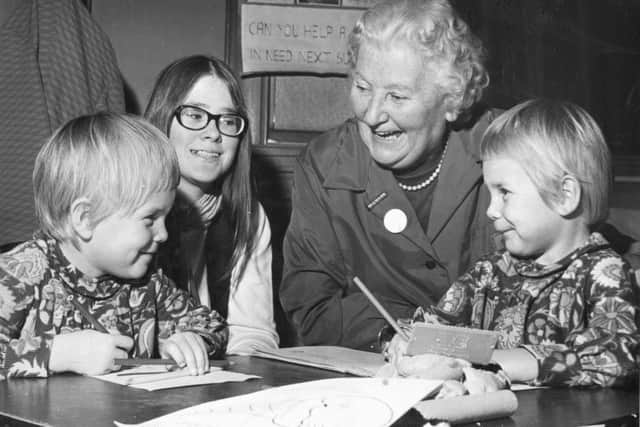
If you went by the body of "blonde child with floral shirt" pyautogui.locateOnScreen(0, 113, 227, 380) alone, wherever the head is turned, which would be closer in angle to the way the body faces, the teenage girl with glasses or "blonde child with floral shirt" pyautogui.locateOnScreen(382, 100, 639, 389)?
the blonde child with floral shirt

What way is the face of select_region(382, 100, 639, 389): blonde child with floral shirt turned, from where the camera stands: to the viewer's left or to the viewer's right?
to the viewer's left

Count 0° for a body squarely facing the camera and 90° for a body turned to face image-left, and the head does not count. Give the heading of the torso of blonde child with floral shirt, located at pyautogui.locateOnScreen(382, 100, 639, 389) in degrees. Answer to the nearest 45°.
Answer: approximately 45°

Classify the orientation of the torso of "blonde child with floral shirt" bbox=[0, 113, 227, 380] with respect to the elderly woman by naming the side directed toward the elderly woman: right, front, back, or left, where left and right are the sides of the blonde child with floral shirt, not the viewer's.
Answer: left

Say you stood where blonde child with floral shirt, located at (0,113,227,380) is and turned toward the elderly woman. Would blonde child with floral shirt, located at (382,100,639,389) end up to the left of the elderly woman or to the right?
right

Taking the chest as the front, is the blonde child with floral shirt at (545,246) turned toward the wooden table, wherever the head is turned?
yes

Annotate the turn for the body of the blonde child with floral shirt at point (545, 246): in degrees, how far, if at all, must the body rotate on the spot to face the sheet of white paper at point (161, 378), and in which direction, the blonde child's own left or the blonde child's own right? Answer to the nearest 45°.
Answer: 0° — they already face it

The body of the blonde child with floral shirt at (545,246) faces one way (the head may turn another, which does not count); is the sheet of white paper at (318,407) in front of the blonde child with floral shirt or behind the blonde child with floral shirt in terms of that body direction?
in front

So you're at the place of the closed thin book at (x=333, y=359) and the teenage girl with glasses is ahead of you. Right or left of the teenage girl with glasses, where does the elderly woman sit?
right

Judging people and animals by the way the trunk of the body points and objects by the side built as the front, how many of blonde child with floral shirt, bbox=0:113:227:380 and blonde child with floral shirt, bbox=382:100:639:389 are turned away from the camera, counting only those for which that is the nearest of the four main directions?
0

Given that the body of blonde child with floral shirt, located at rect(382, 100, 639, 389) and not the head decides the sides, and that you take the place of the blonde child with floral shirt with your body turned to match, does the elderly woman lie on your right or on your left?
on your right

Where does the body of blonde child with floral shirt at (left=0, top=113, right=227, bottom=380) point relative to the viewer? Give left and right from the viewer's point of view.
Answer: facing the viewer and to the right of the viewer
